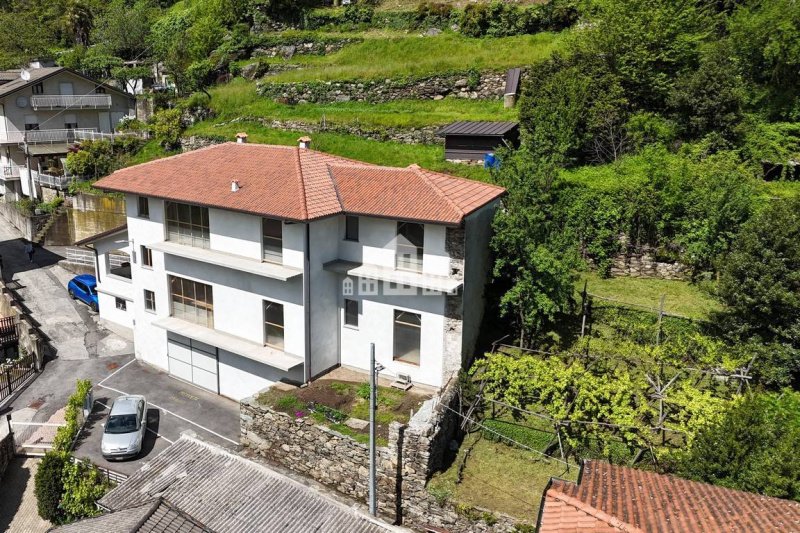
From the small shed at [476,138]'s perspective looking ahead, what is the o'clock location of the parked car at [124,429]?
The parked car is roughly at 1 o'clock from the small shed.

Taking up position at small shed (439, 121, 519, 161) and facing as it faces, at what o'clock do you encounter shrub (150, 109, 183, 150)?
The shrub is roughly at 4 o'clock from the small shed.

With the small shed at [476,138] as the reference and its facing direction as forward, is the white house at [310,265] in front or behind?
in front

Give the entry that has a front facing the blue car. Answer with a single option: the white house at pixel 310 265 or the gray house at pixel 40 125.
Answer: the gray house at pixel 40 125

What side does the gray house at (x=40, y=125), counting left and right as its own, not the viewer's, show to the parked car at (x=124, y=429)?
front

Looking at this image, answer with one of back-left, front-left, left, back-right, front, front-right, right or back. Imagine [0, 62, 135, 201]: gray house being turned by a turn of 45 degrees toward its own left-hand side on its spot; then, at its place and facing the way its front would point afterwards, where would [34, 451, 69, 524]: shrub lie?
front-right

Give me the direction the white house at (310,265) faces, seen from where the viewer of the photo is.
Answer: facing the viewer and to the left of the viewer

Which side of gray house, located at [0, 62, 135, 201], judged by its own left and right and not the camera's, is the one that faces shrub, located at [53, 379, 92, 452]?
front

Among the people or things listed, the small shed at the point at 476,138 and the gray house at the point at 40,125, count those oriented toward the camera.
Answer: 2

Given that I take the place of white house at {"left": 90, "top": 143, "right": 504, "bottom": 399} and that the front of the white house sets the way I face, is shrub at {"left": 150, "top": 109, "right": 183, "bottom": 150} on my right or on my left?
on my right

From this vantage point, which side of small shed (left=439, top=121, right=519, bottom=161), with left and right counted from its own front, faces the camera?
front

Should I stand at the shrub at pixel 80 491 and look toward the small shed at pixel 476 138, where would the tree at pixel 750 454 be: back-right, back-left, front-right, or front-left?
front-right

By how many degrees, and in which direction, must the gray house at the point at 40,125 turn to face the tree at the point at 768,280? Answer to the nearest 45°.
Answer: approximately 45° to its left

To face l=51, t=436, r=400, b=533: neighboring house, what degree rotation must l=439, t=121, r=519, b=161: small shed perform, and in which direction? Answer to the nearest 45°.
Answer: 0° — it already faces it

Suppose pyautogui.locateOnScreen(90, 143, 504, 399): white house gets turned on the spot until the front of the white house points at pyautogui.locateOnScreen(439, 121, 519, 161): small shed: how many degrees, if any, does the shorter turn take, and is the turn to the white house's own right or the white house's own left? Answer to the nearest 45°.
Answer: approximately 180°

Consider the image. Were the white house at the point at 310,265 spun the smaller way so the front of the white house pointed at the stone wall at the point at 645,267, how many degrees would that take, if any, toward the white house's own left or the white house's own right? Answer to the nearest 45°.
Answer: approximately 135° to the white house's own left

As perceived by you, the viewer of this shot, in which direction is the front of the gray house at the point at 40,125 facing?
facing the viewer
